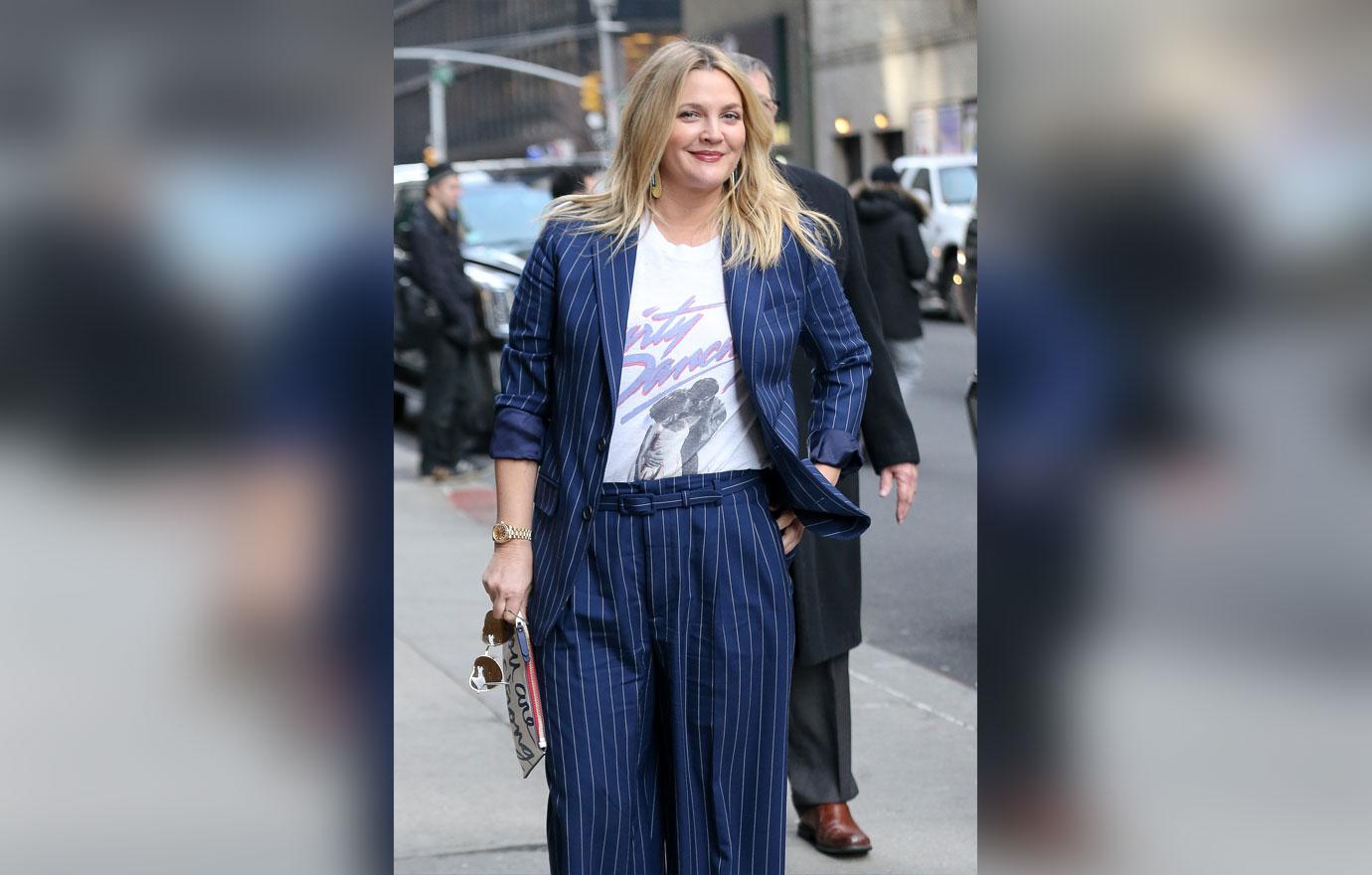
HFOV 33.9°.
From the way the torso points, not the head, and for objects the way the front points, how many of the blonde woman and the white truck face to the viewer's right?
0

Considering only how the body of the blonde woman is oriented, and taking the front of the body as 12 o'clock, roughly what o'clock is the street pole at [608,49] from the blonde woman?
The street pole is roughly at 6 o'clock from the blonde woman.

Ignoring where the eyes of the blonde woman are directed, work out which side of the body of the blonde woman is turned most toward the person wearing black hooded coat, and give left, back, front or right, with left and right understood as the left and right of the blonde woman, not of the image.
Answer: back

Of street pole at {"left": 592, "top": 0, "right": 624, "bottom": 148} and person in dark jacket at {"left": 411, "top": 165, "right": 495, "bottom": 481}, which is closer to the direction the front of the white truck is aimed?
the person in dark jacket

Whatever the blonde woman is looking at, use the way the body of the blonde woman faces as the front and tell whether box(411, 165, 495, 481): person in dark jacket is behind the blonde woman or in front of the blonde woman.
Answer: behind

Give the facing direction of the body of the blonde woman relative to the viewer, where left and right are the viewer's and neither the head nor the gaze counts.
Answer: facing the viewer

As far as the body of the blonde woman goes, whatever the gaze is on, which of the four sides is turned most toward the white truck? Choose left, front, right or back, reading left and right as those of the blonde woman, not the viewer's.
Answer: back

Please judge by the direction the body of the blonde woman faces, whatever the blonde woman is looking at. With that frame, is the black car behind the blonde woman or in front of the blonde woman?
behind
